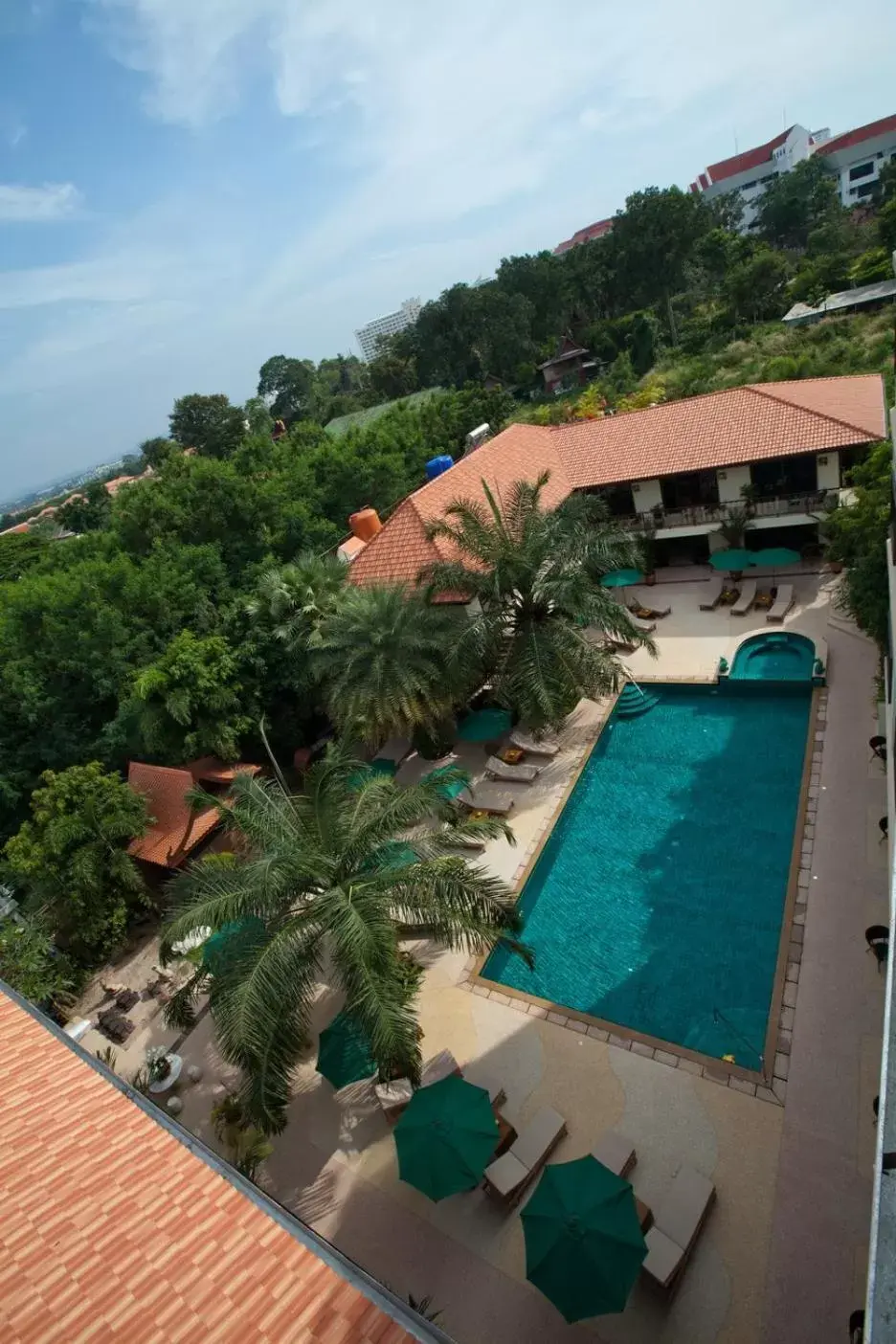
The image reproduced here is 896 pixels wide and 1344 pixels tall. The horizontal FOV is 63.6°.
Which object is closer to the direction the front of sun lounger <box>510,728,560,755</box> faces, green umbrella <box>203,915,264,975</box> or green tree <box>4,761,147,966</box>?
the green umbrella

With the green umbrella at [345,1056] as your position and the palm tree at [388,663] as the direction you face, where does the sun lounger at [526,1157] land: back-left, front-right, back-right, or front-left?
back-right

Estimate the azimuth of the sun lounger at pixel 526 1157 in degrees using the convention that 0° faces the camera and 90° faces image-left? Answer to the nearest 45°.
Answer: approximately 225°

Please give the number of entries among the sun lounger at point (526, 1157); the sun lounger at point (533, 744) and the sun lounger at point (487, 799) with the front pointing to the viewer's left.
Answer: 0

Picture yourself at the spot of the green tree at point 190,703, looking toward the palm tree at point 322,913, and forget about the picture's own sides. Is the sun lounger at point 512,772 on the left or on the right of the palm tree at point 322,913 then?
left

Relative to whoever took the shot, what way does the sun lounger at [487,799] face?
facing the viewer and to the right of the viewer

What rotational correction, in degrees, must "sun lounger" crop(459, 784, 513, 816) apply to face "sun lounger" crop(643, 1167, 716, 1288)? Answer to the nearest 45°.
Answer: approximately 45° to its right

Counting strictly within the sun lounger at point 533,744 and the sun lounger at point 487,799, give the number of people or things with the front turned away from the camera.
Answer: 0

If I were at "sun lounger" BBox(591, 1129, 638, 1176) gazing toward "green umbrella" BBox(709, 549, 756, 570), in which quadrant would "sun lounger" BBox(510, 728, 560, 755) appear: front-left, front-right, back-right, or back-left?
front-left

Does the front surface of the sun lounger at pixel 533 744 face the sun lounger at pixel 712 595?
no

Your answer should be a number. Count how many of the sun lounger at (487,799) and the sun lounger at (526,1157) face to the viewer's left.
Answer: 0

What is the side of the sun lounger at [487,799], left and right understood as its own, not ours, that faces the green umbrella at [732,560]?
left

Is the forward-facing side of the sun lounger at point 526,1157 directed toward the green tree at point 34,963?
no

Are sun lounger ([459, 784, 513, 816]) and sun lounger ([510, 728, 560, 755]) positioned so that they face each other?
no

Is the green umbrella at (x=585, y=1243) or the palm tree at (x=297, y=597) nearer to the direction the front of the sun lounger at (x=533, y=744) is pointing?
the green umbrella

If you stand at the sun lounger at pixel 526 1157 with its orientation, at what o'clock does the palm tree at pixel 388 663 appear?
The palm tree is roughly at 11 o'clock from the sun lounger.

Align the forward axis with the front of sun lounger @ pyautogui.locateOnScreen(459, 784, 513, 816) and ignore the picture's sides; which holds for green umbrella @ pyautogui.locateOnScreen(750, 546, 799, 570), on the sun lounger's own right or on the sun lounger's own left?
on the sun lounger's own left

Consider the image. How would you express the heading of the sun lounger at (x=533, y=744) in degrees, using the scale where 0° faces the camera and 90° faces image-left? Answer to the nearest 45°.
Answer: approximately 315°

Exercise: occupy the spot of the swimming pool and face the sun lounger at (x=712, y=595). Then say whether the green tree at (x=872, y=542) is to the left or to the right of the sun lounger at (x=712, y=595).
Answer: right

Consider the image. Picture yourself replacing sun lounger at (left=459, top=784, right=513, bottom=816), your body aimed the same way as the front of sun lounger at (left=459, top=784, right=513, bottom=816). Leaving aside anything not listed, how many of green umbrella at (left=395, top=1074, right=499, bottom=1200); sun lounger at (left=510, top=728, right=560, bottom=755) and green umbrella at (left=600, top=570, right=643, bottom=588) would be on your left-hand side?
2
